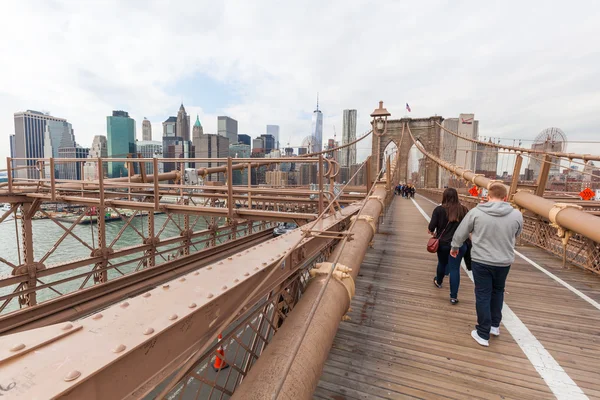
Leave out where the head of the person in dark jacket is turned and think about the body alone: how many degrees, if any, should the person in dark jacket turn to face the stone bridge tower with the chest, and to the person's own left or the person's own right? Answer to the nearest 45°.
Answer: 0° — they already face it

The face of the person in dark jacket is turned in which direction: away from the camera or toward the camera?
away from the camera

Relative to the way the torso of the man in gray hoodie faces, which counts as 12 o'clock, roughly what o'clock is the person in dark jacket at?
The person in dark jacket is roughly at 11 o'clock from the man in gray hoodie.

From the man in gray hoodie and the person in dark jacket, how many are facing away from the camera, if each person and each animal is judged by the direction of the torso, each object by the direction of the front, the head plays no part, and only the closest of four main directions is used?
2

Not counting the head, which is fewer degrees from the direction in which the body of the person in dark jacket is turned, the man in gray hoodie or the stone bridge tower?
the stone bridge tower

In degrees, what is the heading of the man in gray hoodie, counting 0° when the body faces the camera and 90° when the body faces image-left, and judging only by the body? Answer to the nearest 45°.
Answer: approximately 180°

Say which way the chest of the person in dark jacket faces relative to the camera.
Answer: away from the camera

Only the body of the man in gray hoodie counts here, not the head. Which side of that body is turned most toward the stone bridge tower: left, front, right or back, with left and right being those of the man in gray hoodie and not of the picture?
front
